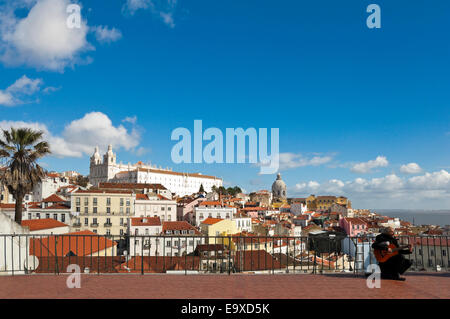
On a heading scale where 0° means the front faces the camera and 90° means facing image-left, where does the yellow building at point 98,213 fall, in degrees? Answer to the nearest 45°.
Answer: approximately 0°

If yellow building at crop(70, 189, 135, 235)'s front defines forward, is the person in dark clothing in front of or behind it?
in front

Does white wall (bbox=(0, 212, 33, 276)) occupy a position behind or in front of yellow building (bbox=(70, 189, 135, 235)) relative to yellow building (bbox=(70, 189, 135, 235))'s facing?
in front

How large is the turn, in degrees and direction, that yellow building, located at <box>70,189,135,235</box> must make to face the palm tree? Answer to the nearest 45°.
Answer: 0° — it already faces it

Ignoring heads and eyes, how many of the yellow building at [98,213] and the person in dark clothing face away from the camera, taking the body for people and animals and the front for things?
0

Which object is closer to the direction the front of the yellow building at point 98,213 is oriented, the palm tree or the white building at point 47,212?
the palm tree

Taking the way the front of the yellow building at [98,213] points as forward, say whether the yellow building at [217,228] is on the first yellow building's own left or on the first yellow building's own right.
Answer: on the first yellow building's own left

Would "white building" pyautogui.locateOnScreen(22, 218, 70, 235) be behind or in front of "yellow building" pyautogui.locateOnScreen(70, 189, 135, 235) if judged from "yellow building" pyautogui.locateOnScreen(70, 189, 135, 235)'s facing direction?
in front
